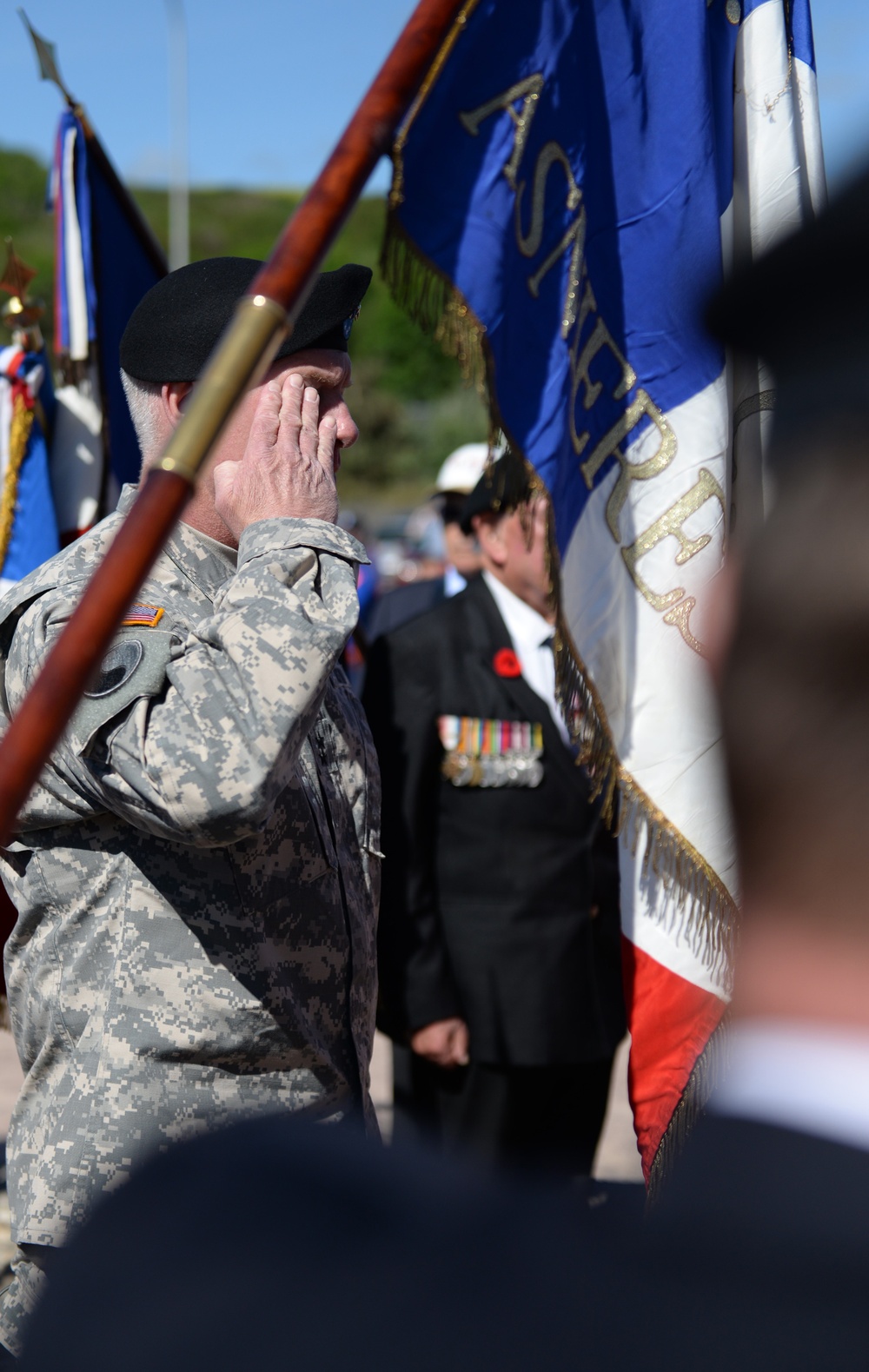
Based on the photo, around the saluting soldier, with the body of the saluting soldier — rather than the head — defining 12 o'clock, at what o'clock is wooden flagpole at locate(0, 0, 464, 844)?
The wooden flagpole is roughly at 3 o'clock from the saluting soldier.

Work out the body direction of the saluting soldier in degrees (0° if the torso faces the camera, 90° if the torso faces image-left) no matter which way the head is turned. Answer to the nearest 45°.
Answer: approximately 270°

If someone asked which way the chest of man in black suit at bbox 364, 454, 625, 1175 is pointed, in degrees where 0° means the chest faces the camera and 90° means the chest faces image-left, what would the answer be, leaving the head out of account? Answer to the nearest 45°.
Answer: approximately 315°

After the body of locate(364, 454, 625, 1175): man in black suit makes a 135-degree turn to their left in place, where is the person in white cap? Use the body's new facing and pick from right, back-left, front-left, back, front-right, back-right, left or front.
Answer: front

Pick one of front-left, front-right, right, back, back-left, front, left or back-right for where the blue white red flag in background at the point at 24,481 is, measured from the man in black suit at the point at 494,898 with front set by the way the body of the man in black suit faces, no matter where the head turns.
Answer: back-right

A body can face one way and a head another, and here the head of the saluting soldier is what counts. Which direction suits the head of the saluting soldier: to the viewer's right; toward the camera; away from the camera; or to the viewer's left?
to the viewer's right

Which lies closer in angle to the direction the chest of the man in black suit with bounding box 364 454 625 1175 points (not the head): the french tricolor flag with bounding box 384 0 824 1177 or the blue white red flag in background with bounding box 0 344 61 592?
the french tricolor flag

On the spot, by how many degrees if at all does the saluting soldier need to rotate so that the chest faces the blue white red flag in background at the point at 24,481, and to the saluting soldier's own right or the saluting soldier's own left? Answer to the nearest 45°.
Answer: approximately 90° to the saluting soldier's own left
